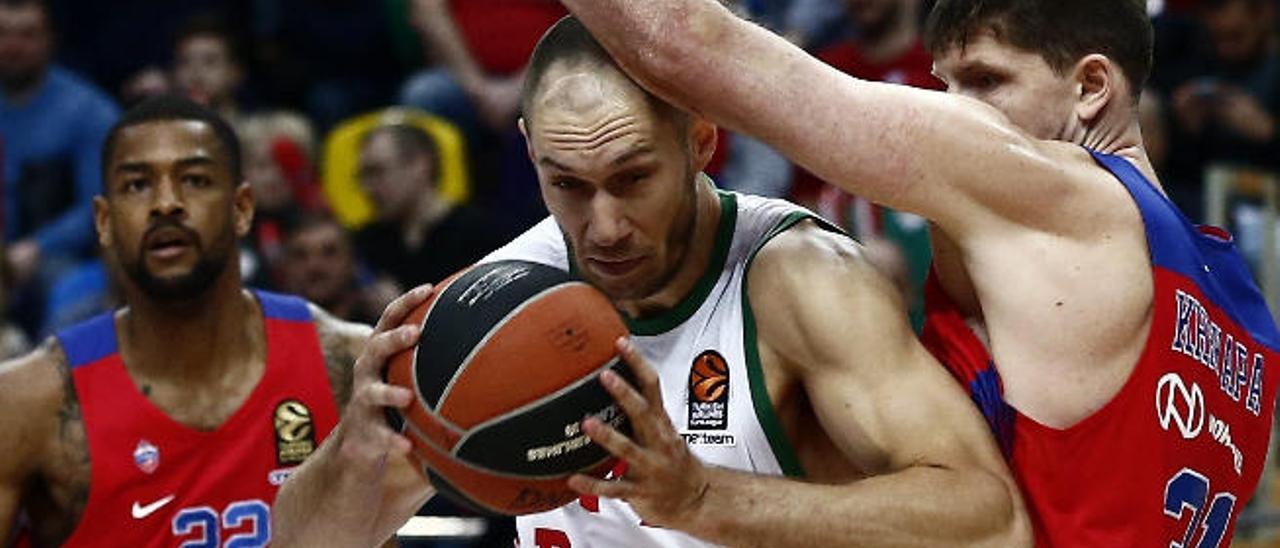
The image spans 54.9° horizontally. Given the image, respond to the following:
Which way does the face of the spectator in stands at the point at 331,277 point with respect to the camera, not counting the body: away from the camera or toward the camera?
toward the camera

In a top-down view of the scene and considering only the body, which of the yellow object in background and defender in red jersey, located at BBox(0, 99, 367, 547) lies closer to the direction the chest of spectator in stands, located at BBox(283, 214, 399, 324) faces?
the defender in red jersey

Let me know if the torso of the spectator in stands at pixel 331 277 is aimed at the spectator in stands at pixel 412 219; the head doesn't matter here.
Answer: no

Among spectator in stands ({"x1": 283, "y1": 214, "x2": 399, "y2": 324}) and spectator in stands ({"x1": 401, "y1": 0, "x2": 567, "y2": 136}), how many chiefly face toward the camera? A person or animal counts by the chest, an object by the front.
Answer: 2

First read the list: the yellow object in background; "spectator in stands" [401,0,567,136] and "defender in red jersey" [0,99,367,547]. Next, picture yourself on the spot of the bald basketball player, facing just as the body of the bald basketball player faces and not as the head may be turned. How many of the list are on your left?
0

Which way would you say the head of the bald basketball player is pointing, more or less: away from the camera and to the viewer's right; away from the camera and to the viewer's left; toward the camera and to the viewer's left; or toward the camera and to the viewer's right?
toward the camera and to the viewer's left

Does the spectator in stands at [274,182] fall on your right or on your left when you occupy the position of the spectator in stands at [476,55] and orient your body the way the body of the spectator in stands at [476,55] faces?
on your right

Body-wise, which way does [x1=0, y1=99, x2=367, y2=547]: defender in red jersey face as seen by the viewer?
toward the camera

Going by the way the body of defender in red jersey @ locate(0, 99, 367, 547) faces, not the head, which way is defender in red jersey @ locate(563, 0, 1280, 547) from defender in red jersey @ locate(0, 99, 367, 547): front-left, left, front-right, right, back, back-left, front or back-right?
front-left

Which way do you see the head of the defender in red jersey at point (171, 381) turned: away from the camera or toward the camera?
toward the camera

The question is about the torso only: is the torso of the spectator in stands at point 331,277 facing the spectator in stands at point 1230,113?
no

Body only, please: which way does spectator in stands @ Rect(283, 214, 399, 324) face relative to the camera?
toward the camera

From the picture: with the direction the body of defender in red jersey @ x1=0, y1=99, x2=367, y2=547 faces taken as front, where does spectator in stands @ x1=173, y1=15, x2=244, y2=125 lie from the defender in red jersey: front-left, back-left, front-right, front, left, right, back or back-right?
back

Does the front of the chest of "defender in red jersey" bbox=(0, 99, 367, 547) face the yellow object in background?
no

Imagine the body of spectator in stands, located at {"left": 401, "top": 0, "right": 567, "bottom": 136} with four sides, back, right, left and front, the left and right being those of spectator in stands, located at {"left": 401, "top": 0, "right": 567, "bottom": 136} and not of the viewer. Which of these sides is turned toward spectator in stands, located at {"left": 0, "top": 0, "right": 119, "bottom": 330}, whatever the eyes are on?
right

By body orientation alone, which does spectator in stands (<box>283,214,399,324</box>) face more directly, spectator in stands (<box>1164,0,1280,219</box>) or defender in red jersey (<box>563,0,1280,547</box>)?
the defender in red jersey

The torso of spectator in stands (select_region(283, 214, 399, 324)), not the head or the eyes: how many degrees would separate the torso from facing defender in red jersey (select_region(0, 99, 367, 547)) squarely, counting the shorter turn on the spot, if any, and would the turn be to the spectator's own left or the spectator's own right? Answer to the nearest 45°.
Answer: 0° — they already face them

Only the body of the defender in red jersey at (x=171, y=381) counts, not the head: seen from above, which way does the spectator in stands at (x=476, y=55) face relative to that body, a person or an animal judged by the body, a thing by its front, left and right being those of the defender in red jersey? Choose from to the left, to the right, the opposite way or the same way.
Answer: the same way
